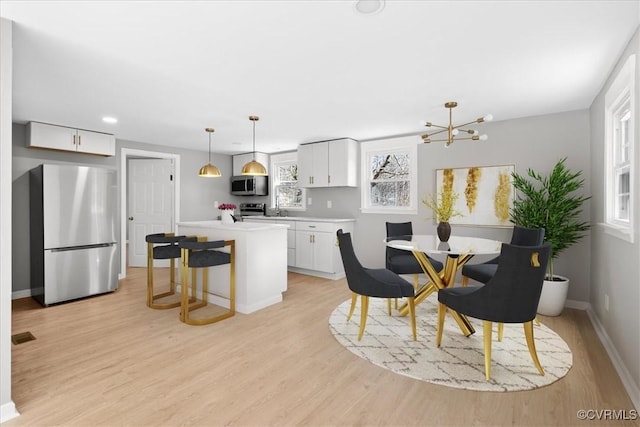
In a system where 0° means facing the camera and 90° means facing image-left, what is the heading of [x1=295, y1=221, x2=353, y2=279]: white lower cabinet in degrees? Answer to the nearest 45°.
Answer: approximately 45°

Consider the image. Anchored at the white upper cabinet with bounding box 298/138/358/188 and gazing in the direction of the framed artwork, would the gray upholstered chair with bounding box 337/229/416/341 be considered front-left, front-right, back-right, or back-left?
front-right

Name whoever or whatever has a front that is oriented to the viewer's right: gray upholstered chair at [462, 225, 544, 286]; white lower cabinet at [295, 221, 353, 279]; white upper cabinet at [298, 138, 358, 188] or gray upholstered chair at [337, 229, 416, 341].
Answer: gray upholstered chair at [337, 229, 416, 341]

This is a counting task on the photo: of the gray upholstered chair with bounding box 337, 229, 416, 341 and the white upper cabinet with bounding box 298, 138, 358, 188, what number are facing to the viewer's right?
1

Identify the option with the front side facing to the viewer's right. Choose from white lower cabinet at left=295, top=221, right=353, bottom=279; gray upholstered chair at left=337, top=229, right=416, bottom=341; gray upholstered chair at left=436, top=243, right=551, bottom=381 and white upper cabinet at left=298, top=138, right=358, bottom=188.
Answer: gray upholstered chair at left=337, top=229, right=416, bottom=341

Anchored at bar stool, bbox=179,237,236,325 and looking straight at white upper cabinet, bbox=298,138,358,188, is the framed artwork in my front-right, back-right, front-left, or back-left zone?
front-right

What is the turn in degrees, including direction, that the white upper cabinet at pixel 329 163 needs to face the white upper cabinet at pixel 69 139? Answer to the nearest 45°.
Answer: approximately 45° to its right

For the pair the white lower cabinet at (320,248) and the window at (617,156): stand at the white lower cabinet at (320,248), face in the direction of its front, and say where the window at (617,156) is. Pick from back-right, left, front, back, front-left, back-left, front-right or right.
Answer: left

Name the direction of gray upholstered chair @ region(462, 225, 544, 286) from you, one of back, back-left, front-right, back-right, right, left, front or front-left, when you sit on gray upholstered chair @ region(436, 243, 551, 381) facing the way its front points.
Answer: front-right

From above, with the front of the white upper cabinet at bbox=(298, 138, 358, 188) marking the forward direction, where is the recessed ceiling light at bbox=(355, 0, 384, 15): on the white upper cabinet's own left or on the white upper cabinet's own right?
on the white upper cabinet's own left

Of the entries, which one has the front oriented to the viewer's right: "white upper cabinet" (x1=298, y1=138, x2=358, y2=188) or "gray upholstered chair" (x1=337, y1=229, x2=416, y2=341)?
the gray upholstered chair

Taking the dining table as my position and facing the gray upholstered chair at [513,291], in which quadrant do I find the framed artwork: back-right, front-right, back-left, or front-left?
back-left

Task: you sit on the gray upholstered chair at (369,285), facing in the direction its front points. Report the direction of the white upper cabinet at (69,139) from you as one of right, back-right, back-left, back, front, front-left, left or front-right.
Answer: back

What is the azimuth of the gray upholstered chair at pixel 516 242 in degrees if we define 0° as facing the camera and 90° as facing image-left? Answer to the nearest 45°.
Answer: approximately 45°

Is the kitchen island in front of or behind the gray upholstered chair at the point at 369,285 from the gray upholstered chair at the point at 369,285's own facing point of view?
behind

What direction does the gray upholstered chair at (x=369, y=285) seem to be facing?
to the viewer's right

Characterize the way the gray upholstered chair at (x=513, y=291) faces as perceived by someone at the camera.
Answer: facing away from the viewer and to the left of the viewer

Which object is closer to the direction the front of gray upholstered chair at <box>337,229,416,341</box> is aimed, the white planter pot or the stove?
the white planter pot

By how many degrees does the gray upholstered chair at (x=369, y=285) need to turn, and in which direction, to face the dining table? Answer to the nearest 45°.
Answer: approximately 45° to its left
